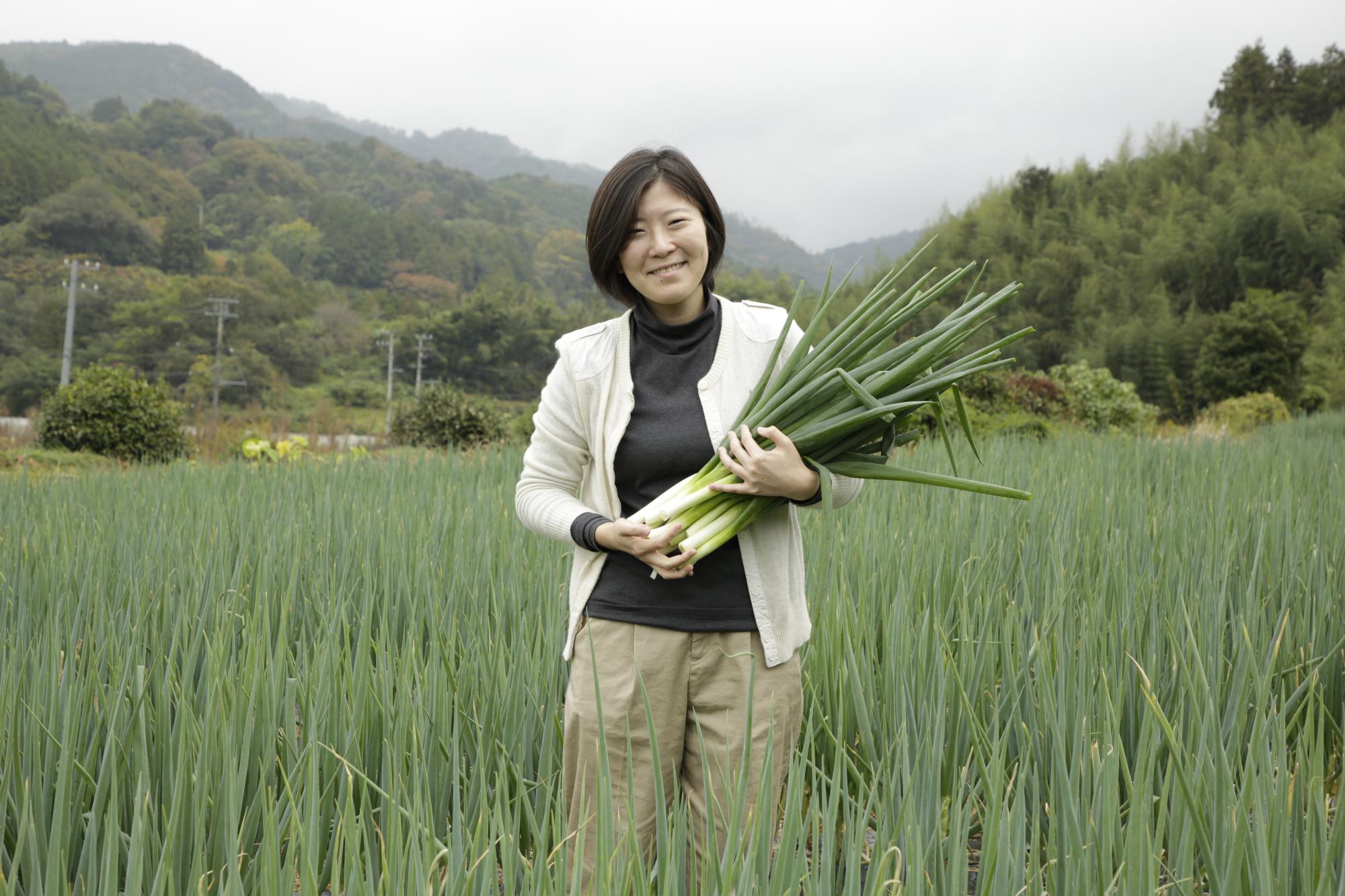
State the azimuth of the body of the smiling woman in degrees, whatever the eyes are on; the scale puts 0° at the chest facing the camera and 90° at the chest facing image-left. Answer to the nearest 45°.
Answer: approximately 0°

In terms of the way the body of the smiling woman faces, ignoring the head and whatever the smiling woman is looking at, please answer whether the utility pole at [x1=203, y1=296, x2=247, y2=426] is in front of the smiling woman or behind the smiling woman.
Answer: behind

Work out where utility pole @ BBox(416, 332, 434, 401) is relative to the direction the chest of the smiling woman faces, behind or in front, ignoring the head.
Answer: behind

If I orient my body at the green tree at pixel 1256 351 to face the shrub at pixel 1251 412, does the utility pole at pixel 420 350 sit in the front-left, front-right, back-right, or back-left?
back-right

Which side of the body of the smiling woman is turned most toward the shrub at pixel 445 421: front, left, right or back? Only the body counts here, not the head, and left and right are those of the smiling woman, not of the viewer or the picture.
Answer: back

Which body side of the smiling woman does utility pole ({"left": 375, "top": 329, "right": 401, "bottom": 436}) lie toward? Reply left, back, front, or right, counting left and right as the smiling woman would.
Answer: back
